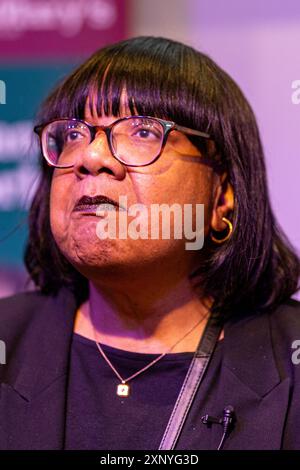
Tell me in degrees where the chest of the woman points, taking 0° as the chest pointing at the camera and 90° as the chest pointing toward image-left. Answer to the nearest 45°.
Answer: approximately 45°

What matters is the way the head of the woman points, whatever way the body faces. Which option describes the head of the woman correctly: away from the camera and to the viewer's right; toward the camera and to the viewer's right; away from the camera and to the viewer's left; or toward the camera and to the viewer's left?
toward the camera and to the viewer's left
